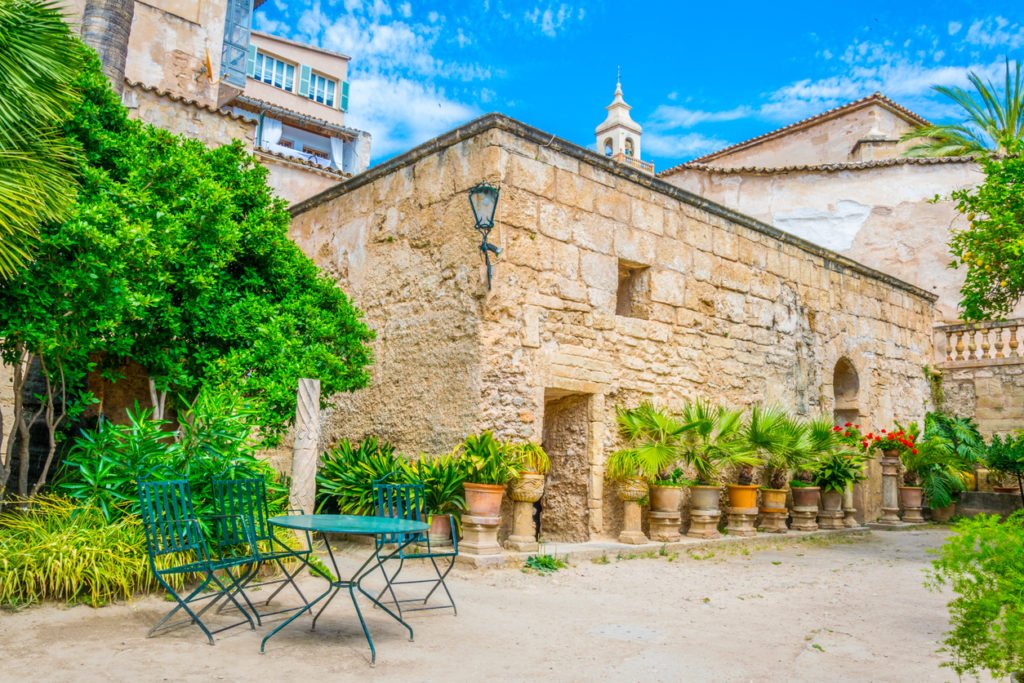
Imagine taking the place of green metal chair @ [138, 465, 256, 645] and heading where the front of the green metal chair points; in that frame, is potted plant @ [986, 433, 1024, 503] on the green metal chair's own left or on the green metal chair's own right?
on the green metal chair's own left

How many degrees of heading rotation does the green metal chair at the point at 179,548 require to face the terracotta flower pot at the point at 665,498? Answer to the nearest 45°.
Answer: approximately 90° to its left

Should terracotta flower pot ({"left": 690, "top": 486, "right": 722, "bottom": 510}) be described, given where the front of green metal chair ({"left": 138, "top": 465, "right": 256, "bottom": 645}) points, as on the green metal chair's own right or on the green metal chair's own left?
on the green metal chair's own left

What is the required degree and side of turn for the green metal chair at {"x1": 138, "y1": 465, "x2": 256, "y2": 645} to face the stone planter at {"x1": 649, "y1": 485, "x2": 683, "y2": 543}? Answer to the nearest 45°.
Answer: approximately 90° to its left

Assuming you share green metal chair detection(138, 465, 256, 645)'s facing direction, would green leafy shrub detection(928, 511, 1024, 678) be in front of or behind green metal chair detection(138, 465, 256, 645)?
in front

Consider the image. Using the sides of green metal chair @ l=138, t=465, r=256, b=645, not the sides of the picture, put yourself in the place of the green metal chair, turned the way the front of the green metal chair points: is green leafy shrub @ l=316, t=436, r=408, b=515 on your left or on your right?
on your left

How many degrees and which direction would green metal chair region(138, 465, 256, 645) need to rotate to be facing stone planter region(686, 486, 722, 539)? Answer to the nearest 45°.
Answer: approximately 90° to its left

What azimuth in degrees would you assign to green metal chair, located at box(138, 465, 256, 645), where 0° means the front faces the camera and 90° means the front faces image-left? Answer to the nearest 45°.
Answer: approximately 315°

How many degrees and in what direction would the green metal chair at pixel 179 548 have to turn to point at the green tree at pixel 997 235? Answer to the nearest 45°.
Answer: approximately 45° to its left

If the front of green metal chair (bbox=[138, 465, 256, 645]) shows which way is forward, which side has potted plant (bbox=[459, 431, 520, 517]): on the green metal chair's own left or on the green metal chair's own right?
on the green metal chair's own left
